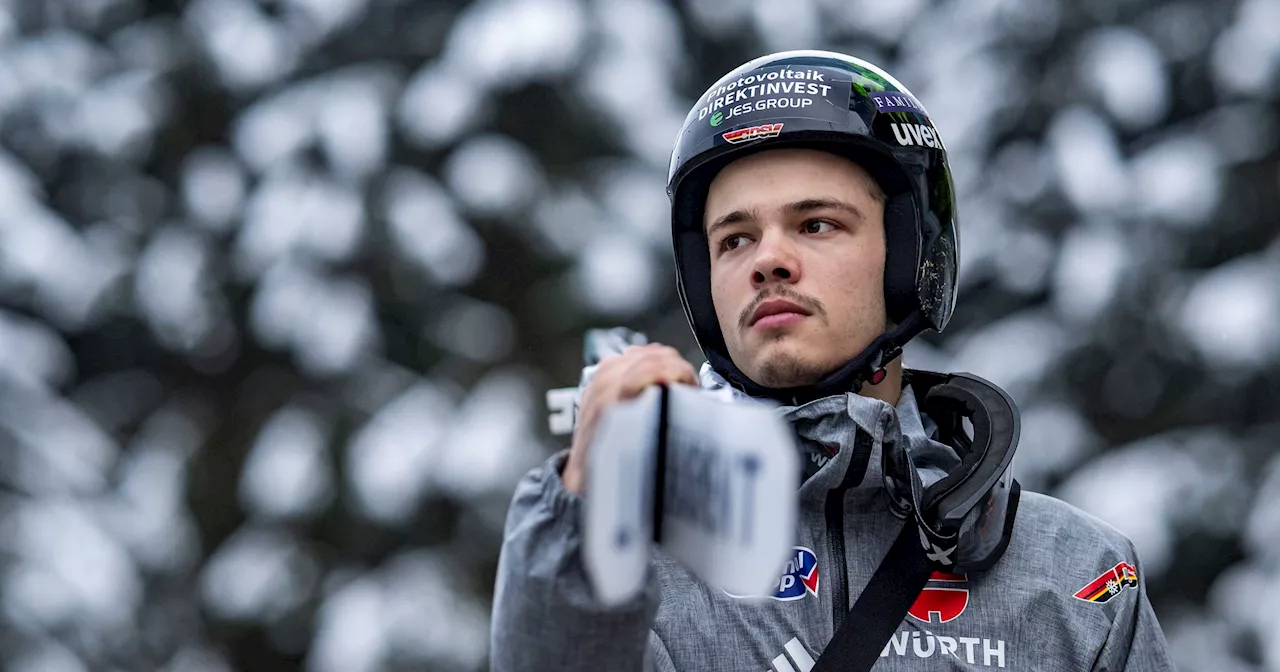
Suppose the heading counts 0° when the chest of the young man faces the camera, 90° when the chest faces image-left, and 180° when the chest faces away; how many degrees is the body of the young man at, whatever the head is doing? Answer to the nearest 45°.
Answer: approximately 45°
